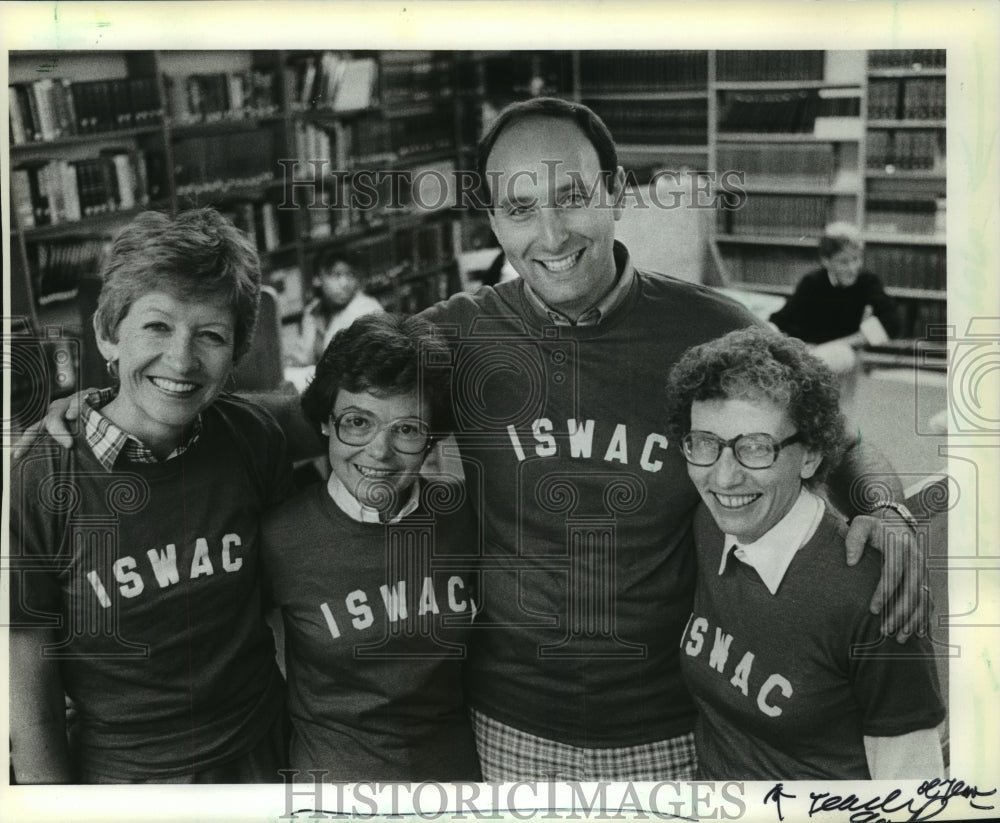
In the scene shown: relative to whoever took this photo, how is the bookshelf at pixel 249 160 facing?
facing the viewer and to the right of the viewer

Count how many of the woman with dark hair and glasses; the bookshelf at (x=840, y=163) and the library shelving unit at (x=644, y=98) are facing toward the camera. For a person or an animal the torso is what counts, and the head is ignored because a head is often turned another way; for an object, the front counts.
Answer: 3

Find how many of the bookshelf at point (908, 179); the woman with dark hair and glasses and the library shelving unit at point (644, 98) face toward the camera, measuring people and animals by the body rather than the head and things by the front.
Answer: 3

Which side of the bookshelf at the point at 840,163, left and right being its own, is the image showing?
front

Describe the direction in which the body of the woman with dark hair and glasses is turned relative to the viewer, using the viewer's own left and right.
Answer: facing the viewer

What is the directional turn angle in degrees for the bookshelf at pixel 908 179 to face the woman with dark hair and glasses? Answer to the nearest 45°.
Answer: approximately 45° to its right

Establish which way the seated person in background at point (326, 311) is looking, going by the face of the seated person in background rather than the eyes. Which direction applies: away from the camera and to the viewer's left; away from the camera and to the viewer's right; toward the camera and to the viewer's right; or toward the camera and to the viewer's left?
toward the camera and to the viewer's right

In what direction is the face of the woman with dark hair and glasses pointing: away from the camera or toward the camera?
toward the camera

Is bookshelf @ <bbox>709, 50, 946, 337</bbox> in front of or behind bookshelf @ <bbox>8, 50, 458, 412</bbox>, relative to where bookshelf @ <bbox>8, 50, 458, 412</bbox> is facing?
in front

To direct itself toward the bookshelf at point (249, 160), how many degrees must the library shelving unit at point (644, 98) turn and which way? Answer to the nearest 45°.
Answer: approximately 90° to its right

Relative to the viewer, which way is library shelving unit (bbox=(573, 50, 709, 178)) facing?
toward the camera
